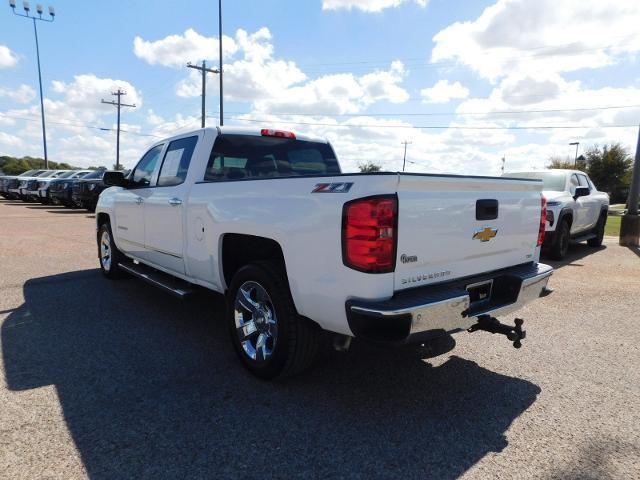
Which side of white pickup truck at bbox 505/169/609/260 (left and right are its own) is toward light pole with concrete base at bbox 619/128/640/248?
back

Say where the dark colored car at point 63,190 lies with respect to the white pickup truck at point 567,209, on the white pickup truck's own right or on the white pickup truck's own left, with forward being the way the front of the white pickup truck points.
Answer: on the white pickup truck's own right

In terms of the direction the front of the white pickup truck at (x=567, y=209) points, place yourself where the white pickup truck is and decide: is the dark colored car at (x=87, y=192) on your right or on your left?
on your right

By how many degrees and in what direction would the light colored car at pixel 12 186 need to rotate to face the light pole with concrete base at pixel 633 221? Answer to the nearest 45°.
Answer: approximately 90° to its left

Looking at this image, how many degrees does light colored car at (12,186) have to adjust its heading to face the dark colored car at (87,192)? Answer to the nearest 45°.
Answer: approximately 45° to its left

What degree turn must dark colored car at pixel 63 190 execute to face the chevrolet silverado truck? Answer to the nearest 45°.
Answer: approximately 45° to its left

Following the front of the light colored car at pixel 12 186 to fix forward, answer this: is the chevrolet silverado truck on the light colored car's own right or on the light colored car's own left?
on the light colored car's own left

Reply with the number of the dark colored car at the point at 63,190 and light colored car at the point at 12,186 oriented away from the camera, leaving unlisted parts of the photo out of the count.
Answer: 0

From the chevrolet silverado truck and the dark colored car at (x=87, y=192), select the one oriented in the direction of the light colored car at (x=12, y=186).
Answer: the chevrolet silverado truck

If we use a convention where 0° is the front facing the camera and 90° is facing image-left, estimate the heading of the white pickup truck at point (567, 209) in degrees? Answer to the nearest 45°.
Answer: approximately 45°

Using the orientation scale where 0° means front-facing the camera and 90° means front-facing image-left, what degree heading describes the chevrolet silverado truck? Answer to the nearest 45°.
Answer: approximately 135°

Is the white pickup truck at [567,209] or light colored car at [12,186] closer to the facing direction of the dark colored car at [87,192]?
the white pickup truck

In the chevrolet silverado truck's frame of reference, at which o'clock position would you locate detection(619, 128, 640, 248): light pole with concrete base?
The light pole with concrete base is roughly at 3 o'clock from the chevrolet silverado truck.
